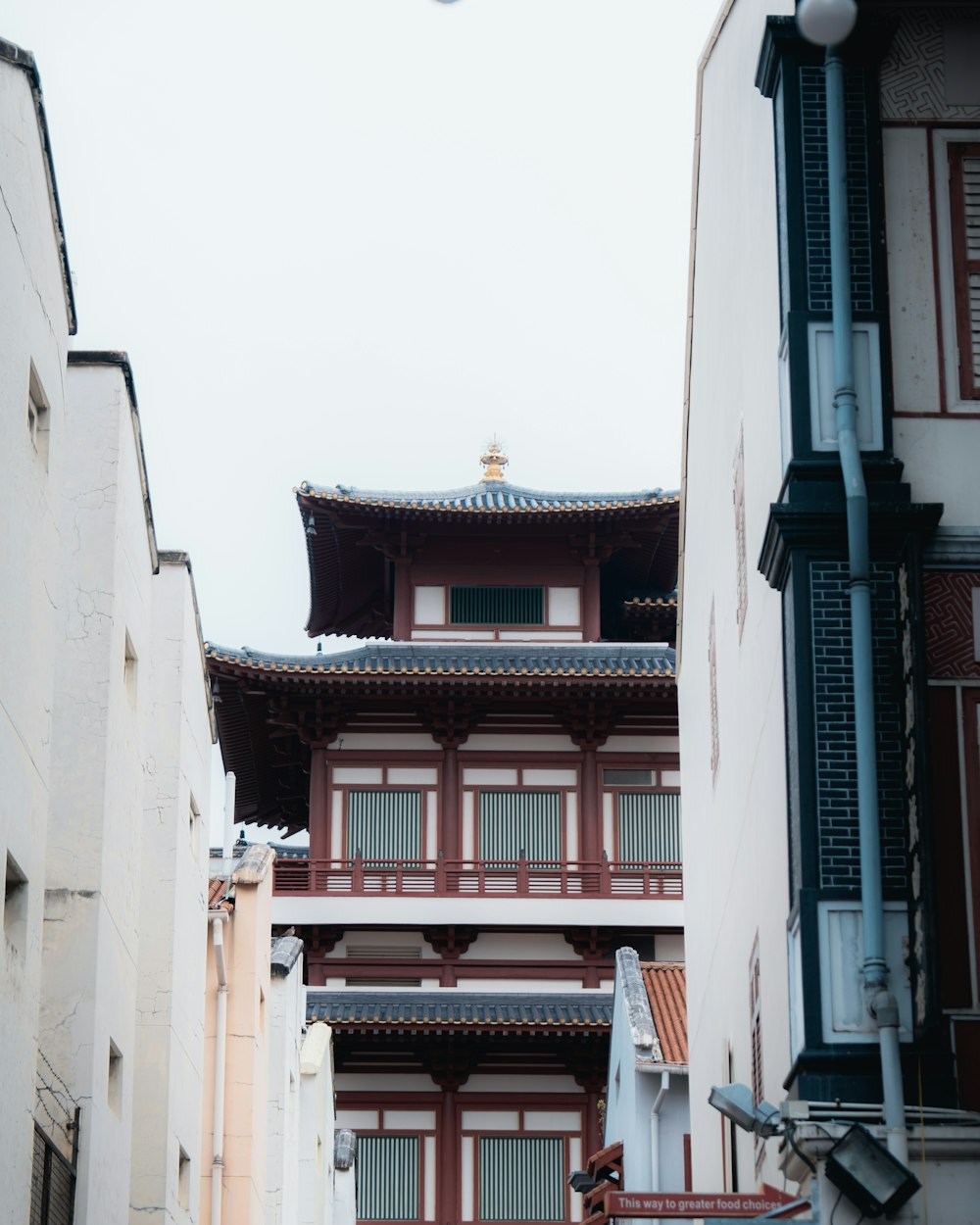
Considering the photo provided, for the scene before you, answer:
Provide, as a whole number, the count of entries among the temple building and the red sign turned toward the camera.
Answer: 2

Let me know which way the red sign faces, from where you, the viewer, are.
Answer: facing the viewer

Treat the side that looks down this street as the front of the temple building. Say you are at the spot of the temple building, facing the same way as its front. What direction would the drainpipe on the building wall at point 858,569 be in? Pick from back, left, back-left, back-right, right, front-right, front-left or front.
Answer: front

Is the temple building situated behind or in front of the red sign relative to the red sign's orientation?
behind

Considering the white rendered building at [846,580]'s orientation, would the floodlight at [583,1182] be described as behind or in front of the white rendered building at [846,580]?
behind

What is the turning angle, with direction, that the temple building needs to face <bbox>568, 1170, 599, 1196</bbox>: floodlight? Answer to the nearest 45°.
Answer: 0° — it already faces it

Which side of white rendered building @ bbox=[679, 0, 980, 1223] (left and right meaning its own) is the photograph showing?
front

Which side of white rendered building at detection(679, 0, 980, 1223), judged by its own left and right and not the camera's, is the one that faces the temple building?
back

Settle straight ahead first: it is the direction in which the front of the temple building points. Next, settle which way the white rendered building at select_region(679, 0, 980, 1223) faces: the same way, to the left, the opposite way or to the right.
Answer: the same way

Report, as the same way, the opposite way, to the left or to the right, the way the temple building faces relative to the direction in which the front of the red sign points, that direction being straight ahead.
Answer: the same way
